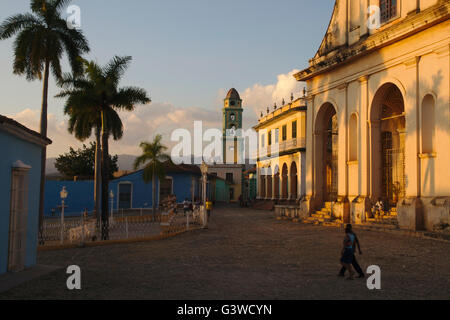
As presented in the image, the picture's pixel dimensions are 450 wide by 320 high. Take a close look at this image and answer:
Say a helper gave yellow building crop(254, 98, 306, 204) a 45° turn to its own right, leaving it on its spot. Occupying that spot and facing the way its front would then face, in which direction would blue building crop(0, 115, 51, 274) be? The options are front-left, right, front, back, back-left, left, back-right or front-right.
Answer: left

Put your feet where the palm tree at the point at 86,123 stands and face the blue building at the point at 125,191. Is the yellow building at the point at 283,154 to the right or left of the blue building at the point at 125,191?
right

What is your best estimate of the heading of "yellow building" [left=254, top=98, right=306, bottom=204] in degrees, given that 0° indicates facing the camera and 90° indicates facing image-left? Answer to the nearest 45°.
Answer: approximately 45°

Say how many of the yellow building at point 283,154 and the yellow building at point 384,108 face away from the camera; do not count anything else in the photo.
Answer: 0

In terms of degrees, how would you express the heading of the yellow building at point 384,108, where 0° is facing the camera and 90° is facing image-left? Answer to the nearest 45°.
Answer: approximately 45°

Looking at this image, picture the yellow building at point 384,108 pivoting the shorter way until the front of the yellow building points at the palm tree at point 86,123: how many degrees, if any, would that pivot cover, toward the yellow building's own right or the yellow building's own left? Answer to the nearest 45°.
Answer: approximately 45° to the yellow building's own right

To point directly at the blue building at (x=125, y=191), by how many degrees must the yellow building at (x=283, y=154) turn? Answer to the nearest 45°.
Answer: approximately 45° to its right

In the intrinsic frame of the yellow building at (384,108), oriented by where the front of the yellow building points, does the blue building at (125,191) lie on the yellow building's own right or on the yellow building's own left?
on the yellow building's own right

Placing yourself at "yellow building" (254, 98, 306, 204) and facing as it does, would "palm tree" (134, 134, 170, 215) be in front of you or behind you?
in front

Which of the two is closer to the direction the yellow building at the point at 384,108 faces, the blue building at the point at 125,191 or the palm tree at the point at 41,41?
the palm tree

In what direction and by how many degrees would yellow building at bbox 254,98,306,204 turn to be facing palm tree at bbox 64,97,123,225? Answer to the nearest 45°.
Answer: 0° — it already faces it

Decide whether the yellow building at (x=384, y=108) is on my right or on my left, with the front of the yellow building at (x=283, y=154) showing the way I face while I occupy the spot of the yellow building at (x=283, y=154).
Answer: on my left

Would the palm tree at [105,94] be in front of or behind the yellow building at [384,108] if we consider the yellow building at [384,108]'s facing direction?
in front
